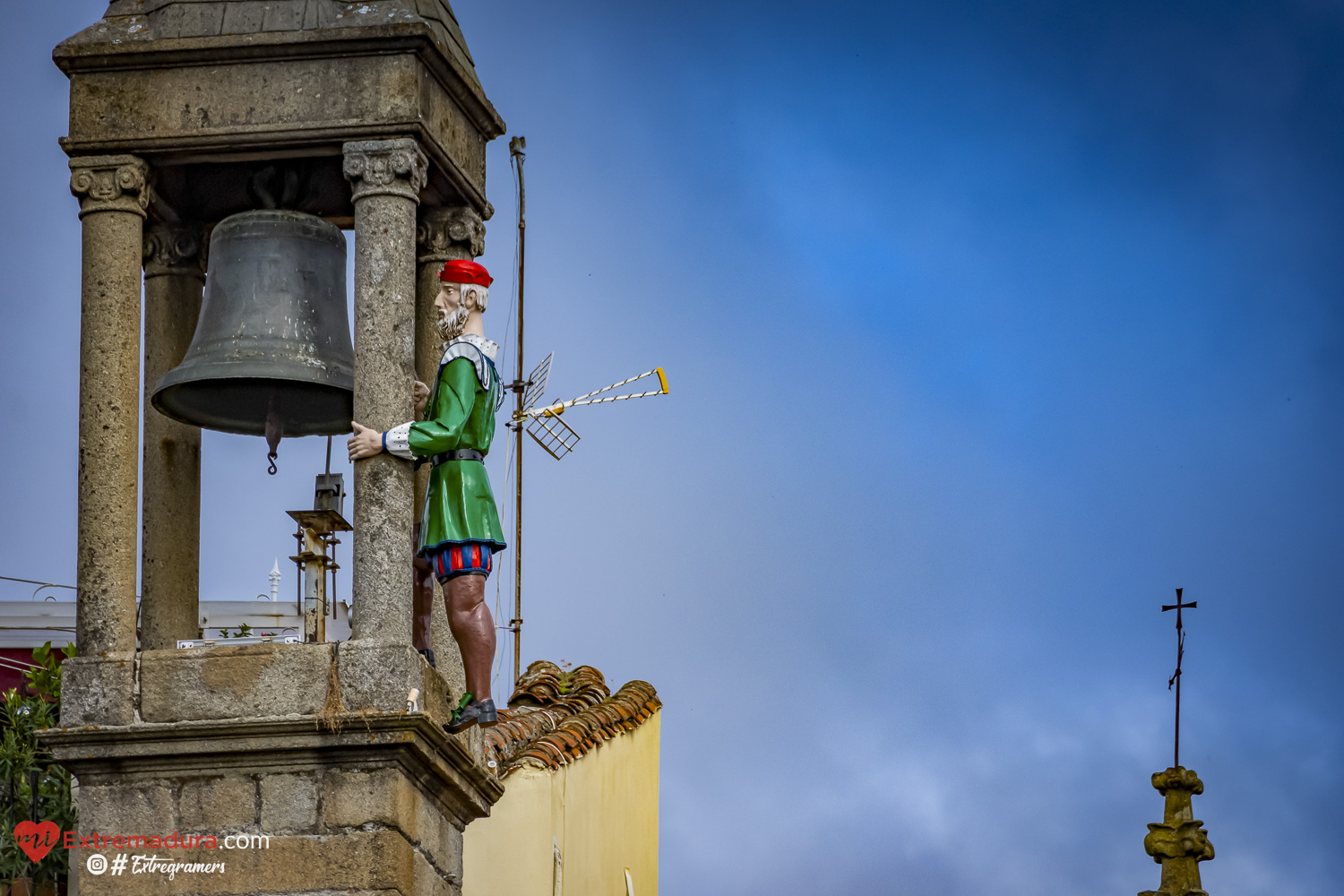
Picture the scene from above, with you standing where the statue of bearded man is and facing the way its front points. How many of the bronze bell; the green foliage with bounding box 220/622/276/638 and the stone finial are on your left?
0

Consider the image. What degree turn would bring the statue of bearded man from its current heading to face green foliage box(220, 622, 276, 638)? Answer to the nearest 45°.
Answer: approximately 90° to its right

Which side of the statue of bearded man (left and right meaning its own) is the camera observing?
left
